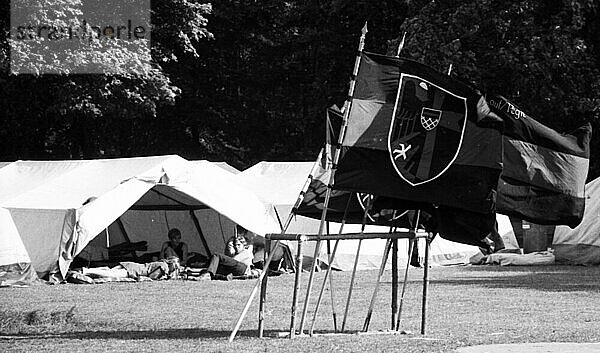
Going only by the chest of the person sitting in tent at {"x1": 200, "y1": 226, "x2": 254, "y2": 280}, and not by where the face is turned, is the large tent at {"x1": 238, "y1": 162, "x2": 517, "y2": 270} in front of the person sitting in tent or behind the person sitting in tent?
behind

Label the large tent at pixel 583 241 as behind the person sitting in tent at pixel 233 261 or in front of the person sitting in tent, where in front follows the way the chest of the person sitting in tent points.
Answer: behind

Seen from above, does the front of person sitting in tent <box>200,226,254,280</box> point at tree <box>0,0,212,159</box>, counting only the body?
no

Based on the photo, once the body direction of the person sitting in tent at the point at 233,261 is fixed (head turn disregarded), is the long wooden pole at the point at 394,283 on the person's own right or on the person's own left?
on the person's own left

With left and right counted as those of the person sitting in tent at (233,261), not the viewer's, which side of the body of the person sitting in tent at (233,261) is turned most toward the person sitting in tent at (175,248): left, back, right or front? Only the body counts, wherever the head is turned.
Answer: right

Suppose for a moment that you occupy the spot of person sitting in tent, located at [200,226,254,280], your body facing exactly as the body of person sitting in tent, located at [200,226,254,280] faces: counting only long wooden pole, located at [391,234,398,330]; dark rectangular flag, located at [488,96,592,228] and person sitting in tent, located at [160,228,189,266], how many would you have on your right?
1

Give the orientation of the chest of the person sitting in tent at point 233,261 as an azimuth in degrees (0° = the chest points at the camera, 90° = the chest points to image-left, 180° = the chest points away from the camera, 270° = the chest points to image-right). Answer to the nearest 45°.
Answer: approximately 45°
